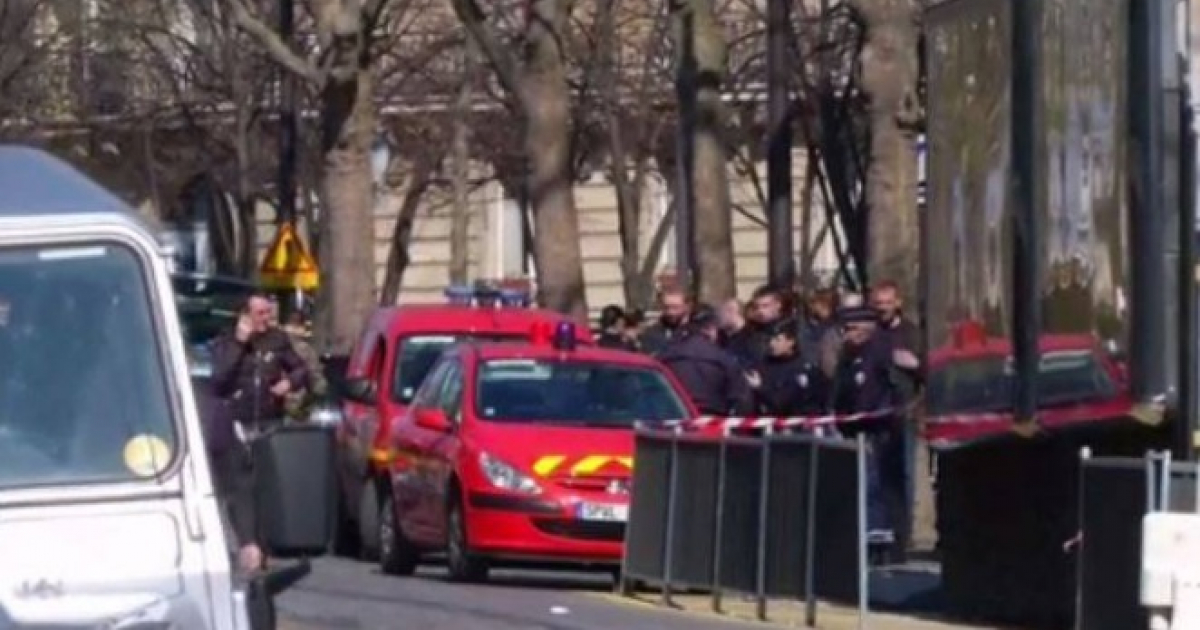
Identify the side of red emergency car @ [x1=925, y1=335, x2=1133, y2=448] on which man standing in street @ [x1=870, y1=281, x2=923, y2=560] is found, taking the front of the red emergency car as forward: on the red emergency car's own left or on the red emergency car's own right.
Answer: on the red emergency car's own right

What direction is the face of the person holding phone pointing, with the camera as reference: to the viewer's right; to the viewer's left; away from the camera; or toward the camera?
toward the camera

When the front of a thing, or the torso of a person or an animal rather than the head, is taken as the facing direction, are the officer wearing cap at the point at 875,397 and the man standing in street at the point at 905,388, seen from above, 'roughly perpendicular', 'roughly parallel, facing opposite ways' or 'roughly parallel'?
roughly parallel

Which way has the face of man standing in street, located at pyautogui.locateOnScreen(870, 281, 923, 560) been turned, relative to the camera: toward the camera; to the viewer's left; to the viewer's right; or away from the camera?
toward the camera

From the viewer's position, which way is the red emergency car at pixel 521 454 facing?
facing the viewer and to the right of the viewer

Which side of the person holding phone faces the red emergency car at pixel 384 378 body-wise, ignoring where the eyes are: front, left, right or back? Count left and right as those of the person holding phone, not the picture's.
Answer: left

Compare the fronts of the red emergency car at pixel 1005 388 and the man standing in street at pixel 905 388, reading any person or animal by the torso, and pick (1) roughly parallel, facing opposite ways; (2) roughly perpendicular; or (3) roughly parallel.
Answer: roughly parallel

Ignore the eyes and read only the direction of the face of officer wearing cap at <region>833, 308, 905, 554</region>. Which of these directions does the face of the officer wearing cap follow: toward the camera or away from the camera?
toward the camera

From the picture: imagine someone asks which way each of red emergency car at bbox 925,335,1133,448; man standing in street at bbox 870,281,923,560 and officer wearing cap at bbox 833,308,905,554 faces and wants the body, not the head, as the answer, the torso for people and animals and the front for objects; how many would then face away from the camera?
0

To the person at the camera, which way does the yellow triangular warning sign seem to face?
facing the viewer

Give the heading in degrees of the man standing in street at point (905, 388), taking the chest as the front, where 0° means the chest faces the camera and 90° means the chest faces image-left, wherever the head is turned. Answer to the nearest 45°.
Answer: approximately 45°
